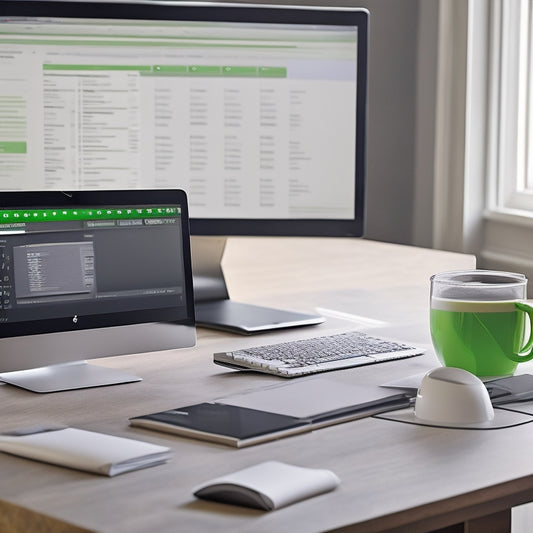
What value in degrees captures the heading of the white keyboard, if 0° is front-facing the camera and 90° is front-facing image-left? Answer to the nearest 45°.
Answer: approximately 315°

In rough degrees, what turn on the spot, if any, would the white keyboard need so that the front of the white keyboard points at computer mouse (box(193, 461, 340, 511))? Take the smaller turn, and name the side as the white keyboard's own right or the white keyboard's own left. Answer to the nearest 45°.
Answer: approximately 45° to the white keyboard's own right

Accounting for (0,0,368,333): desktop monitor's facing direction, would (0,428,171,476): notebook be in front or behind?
in front

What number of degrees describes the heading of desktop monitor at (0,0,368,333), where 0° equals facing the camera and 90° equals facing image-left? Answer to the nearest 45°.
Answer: approximately 0°

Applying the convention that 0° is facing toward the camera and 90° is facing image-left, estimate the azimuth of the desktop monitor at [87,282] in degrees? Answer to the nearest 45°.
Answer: approximately 315°

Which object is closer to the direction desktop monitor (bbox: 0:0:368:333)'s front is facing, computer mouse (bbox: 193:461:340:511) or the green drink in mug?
the computer mouse
